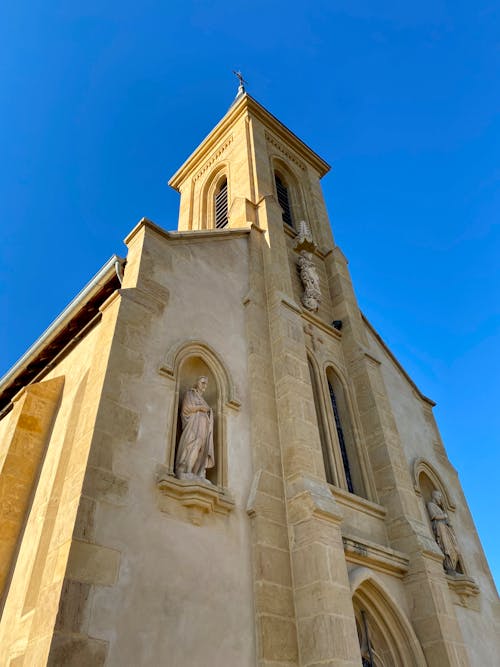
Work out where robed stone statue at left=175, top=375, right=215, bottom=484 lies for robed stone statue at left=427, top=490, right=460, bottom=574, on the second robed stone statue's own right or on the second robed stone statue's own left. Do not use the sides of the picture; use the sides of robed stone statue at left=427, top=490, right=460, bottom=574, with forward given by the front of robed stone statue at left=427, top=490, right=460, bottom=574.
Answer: on the second robed stone statue's own right

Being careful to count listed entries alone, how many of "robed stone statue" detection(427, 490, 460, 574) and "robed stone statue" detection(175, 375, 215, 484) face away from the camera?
0

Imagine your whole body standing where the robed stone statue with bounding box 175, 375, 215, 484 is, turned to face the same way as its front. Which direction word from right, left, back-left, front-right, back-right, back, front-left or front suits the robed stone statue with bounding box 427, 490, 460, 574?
left

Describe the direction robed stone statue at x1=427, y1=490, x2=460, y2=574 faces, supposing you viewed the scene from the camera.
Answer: facing the viewer and to the right of the viewer

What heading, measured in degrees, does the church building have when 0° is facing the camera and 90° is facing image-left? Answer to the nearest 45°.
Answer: approximately 315°

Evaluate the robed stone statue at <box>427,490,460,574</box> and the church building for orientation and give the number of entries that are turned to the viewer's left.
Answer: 0
